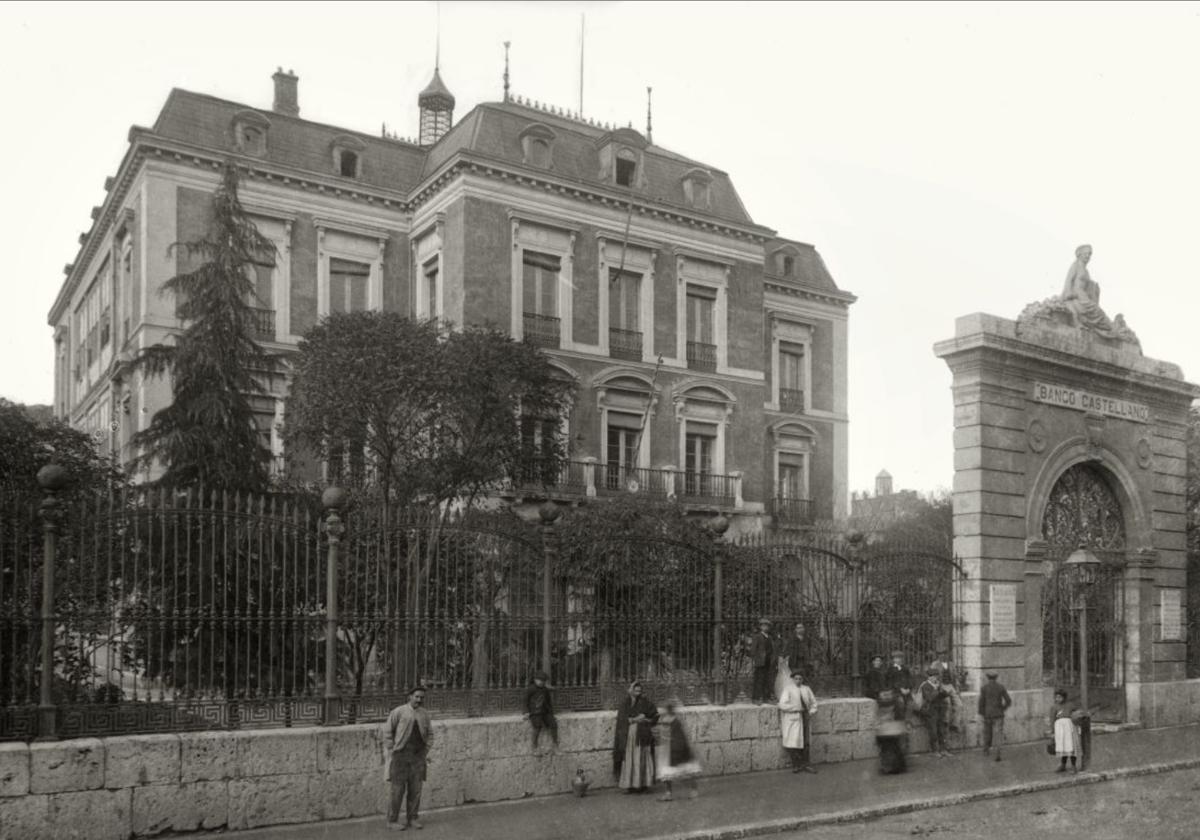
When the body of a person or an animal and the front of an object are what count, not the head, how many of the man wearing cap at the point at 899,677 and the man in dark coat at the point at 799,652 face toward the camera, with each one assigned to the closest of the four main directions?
2

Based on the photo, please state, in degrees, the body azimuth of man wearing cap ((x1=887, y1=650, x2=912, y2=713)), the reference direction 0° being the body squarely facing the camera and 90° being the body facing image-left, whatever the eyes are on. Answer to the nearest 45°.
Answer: approximately 0°

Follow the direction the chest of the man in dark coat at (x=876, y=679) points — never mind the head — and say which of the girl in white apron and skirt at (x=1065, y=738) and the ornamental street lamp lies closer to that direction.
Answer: the girl in white apron and skirt

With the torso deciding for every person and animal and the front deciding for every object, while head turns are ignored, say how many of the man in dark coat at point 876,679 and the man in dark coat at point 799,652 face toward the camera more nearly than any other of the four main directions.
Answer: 2
